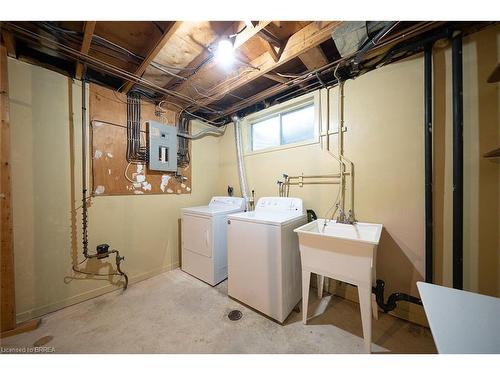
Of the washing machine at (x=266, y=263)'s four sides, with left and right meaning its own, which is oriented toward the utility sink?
left

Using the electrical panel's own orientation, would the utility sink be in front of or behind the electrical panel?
in front

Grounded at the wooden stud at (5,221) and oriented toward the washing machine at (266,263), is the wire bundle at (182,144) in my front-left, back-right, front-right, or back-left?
front-left

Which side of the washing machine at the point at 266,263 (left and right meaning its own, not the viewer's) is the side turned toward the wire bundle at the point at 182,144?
right

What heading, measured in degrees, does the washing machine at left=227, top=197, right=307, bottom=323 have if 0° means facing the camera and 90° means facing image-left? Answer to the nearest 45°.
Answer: approximately 45°

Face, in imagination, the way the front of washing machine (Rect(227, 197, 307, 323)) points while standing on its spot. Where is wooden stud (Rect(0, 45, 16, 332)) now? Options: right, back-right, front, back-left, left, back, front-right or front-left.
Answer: front-right

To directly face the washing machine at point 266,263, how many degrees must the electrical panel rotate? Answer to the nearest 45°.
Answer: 0° — it already faces it

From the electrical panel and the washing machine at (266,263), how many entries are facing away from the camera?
0

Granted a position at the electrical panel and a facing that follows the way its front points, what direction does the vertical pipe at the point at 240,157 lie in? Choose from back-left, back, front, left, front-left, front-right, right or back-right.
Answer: front-left

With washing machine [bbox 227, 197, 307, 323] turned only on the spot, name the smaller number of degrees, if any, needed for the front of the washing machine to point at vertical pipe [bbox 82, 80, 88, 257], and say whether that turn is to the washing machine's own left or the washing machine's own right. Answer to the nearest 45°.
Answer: approximately 45° to the washing machine's own right
